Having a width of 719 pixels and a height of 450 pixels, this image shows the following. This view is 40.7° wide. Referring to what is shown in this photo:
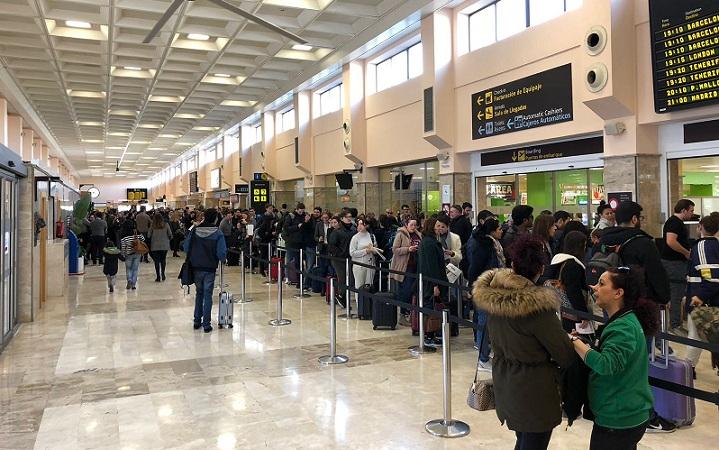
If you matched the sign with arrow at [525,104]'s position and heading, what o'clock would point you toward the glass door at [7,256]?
The glass door is roughly at 12 o'clock from the sign with arrow.

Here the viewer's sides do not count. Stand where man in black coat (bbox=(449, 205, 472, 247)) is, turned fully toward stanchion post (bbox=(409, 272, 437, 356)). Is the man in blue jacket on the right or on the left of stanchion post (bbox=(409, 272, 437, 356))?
right

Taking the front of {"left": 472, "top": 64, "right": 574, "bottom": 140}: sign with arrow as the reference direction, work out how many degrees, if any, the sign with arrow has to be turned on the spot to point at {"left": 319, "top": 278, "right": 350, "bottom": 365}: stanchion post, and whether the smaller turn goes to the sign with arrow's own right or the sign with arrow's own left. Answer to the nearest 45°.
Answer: approximately 45° to the sign with arrow's own left

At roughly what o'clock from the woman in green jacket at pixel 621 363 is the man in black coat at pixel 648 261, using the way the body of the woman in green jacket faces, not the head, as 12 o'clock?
The man in black coat is roughly at 3 o'clock from the woman in green jacket.

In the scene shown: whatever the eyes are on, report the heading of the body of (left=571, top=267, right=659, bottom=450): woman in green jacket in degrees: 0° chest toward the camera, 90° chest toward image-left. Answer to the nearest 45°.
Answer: approximately 90°

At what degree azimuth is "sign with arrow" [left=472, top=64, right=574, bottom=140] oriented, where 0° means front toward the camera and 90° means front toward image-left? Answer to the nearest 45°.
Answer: approximately 45°
